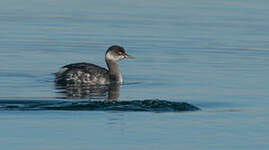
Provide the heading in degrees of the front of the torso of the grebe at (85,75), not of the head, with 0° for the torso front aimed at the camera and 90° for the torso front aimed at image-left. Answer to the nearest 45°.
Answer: approximately 270°
